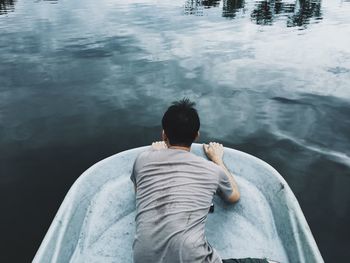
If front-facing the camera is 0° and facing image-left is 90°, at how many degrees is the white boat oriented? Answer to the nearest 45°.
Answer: approximately 180°

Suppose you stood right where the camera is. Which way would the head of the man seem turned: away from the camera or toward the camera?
away from the camera

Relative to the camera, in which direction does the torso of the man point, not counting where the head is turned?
away from the camera
